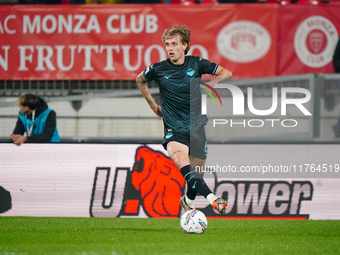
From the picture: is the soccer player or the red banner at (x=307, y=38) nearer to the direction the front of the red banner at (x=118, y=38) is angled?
the soccer player

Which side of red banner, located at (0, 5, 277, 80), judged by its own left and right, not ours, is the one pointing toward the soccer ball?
front

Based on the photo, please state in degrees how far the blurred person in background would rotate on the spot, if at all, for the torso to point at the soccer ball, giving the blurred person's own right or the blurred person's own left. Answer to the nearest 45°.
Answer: approximately 90° to the blurred person's own left

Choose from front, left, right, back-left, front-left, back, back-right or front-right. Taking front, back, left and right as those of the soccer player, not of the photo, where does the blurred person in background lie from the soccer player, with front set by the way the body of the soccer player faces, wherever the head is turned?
back-right

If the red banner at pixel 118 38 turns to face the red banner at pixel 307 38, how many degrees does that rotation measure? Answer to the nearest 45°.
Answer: approximately 90° to its left

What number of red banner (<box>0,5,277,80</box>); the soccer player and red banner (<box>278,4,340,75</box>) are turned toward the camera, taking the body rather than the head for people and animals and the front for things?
3

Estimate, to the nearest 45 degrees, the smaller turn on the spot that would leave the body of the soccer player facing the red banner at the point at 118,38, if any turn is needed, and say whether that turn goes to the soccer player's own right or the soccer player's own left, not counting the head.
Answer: approximately 180°
